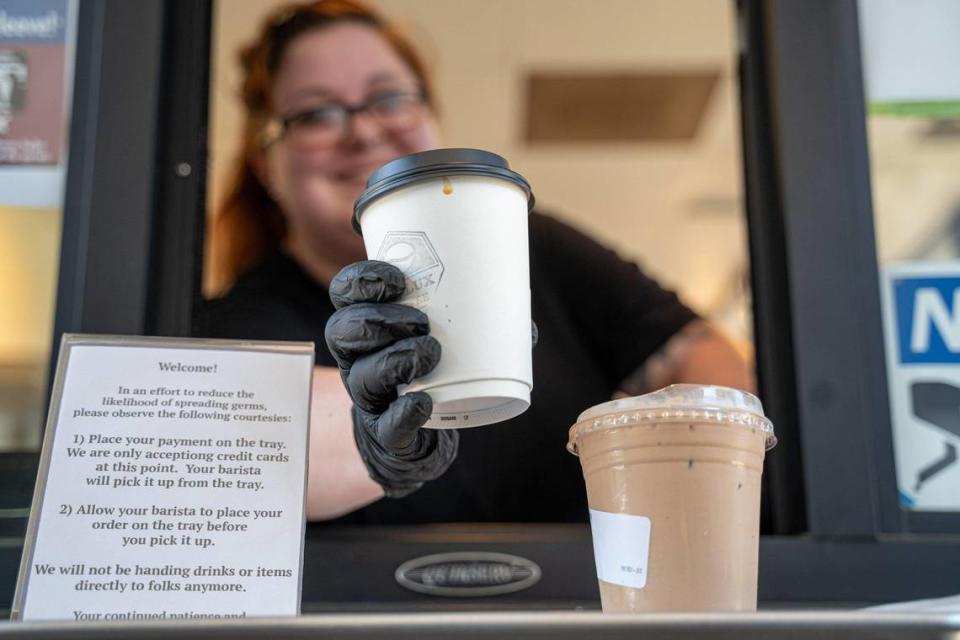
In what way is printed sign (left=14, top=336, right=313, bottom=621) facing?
toward the camera

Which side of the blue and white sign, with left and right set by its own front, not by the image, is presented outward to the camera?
front

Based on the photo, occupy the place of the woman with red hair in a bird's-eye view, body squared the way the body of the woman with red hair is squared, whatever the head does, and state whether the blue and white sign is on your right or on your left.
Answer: on your left

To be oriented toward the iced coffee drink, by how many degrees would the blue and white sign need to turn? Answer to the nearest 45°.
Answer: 0° — it already faces it

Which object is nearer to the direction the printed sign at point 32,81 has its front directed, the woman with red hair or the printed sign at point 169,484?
the printed sign

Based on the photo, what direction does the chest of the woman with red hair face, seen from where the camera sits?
toward the camera

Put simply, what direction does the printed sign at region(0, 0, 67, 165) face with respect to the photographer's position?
facing the viewer

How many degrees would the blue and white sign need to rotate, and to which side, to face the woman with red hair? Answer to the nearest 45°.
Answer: approximately 90° to its right
